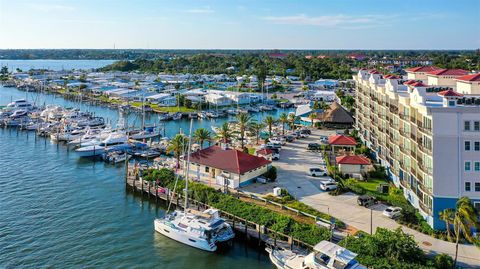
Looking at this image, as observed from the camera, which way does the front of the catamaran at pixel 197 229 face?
facing away from the viewer and to the left of the viewer

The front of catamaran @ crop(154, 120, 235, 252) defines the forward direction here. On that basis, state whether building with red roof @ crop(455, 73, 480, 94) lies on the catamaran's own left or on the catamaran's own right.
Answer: on the catamaran's own right

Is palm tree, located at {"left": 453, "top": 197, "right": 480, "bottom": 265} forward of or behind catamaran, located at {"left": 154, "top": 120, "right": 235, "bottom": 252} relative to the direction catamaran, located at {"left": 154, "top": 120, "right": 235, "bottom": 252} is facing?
behind

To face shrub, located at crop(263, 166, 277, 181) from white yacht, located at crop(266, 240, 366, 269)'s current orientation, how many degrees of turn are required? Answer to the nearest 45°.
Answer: approximately 45° to its right

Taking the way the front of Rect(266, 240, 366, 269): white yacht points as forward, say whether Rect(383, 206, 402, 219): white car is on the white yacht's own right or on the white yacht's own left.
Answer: on the white yacht's own right

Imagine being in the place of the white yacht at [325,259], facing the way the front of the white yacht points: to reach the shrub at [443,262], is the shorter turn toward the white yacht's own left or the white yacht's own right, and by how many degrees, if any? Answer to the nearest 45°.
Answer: approximately 135° to the white yacht's own right

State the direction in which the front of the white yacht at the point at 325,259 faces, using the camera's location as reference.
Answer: facing away from the viewer and to the left of the viewer

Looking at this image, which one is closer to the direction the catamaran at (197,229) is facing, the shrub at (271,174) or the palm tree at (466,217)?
the shrub

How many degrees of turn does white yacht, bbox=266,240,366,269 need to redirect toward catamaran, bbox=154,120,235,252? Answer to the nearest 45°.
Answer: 0° — it already faces it

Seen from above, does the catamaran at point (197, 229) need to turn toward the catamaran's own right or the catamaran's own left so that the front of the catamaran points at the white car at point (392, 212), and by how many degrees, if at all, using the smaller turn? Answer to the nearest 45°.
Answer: approximately 135° to the catamaran's own right
